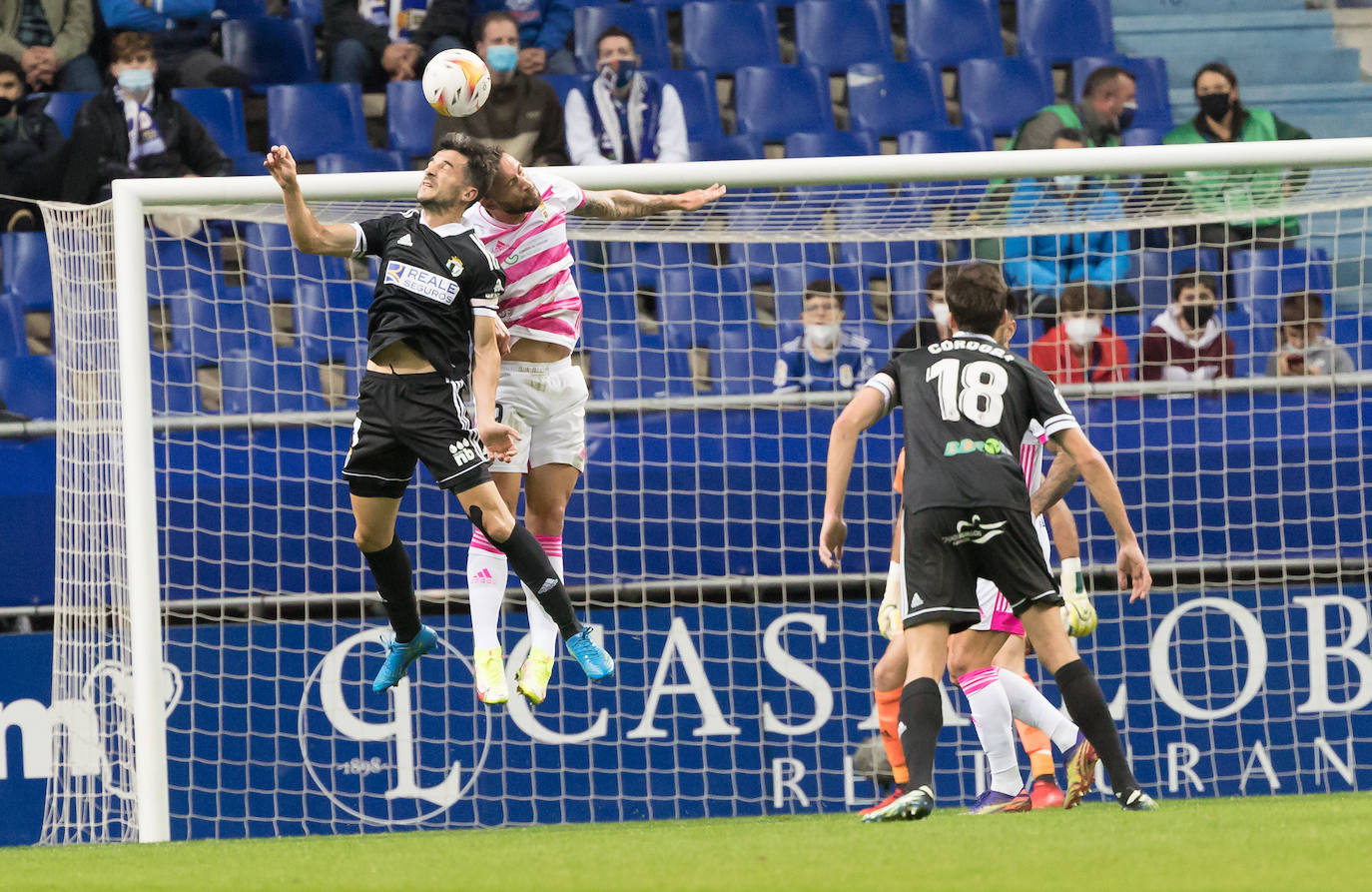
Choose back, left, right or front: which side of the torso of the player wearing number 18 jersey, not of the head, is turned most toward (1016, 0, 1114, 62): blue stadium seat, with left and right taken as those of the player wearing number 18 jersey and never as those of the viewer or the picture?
front

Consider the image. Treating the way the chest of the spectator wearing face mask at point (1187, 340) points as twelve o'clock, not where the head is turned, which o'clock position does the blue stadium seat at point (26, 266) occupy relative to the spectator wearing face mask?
The blue stadium seat is roughly at 3 o'clock from the spectator wearing face mask.

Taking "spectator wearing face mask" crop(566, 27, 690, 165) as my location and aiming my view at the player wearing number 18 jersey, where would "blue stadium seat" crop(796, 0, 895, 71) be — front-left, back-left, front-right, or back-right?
back-left

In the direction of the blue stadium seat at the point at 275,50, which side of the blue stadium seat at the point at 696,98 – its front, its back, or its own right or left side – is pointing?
right

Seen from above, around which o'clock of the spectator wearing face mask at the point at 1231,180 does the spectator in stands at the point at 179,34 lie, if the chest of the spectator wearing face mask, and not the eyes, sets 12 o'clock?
The spectator in stands is roughly at 3 o'clock from the spectator wearing face mask.

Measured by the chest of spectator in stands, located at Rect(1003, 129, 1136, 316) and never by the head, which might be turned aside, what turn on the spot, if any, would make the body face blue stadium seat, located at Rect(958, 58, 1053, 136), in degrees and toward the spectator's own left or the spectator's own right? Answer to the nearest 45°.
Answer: approximately 180°

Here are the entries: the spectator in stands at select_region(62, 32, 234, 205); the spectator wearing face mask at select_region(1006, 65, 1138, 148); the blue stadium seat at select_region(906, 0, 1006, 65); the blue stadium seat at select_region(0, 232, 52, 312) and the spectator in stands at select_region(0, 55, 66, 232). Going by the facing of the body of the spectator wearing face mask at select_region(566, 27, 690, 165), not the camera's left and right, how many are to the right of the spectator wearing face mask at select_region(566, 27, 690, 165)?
3

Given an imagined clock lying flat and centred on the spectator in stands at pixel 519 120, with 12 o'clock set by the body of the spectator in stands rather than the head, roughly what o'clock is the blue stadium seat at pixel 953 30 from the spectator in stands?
The blue stadium seat is roughly at 8 o'clock from the spectator in stands.

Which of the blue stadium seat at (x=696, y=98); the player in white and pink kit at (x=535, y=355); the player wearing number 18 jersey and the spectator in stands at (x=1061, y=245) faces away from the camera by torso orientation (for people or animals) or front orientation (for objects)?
the player wearing number 18 jersey

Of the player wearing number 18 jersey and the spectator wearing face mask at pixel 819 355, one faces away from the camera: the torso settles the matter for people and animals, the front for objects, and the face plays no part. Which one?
the player wearing number 18 jersey

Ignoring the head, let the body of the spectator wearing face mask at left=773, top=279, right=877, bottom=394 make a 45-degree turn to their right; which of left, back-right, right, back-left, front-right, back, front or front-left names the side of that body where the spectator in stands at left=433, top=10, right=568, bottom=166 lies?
right

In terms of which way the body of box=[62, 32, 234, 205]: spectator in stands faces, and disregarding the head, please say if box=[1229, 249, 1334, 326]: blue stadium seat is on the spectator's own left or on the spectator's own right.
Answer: on the spectator's own left

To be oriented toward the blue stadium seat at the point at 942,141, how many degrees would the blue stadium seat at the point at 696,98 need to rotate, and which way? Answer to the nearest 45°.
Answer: approximately 90° to its left
